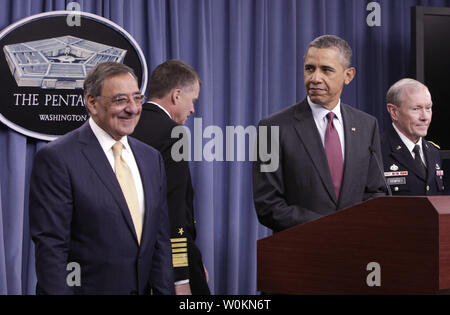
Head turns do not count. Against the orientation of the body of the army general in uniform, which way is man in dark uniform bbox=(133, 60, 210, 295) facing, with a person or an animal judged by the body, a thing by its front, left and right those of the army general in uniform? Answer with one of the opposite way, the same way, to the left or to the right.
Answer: to the left

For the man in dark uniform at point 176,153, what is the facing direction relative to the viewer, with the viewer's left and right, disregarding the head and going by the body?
facing away from the viewer and to the right of the viewer

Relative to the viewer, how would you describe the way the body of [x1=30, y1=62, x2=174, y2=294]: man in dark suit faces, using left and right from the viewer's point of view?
facing the viewer and to the right of the viewer

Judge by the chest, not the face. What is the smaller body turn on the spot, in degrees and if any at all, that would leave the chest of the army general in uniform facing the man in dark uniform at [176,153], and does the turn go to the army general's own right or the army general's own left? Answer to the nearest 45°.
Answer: approximately 90° to the army general's own right

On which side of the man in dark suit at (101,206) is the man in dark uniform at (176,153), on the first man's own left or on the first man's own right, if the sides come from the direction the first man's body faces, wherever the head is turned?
on the first man's own left

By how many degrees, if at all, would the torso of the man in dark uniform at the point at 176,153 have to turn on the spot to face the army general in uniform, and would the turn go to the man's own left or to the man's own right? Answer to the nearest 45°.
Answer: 0° — they already face them

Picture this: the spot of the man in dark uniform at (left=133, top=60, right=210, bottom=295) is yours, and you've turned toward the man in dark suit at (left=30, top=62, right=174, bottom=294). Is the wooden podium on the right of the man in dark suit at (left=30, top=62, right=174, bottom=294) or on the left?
left

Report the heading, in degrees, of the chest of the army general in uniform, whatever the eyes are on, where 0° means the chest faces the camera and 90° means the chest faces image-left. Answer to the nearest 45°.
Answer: approximately 315°

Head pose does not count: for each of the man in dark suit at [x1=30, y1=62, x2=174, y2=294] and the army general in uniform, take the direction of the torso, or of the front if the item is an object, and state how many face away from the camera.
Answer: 0

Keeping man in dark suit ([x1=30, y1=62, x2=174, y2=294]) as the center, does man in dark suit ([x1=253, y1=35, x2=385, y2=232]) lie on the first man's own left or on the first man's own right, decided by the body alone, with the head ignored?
on the first man's own left

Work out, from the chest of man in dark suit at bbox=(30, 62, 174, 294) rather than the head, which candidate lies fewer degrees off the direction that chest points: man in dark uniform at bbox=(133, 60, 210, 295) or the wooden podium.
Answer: the wooden podium

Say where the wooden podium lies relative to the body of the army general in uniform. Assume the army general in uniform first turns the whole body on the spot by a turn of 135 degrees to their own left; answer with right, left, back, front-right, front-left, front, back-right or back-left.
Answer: back

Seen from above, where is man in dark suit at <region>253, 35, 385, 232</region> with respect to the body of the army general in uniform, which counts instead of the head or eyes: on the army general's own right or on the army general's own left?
on the army general's own right

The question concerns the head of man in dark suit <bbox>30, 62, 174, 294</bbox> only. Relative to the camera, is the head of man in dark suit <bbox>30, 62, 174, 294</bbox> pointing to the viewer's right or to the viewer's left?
to the viewer's right
